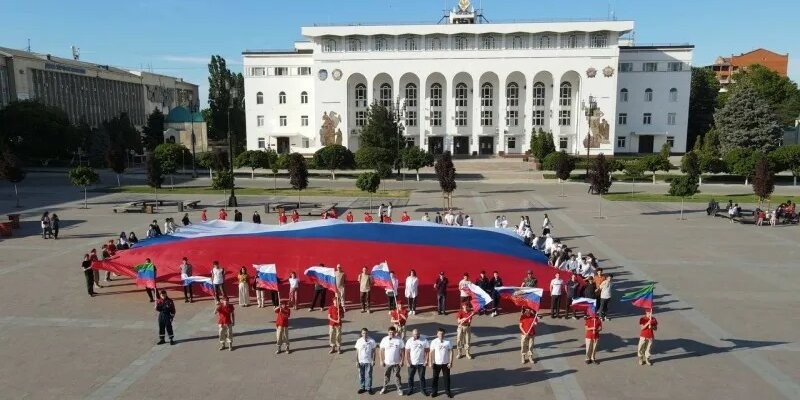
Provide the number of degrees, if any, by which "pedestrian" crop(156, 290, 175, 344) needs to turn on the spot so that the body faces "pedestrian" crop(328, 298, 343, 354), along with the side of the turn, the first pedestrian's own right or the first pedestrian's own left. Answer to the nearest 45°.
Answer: approximately 45° to the first pedestrian's own left

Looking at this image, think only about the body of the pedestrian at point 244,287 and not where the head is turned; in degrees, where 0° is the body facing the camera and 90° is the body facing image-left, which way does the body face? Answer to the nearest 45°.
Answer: approximately 0°

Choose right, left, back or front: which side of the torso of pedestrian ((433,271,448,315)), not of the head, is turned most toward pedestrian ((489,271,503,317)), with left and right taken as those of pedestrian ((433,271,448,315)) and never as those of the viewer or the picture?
left

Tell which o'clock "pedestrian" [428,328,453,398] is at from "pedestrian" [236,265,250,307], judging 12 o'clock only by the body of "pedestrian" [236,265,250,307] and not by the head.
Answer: "pedestrian" [428,328,453,398] is roughly at 11 o'clock from "pedestrian" [236,265,250,307].

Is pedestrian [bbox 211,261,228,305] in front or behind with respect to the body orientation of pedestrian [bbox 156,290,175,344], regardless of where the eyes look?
behind

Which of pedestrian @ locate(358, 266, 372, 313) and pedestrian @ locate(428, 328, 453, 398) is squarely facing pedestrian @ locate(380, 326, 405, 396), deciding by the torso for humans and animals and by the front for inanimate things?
pedestrian @ locate(358, 266, 372, 313)

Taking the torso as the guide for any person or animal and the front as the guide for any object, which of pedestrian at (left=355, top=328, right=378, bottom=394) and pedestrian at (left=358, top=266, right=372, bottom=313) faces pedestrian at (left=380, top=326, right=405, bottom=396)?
pedestrian at (left=358, top=266, right=372, bottom=313)
